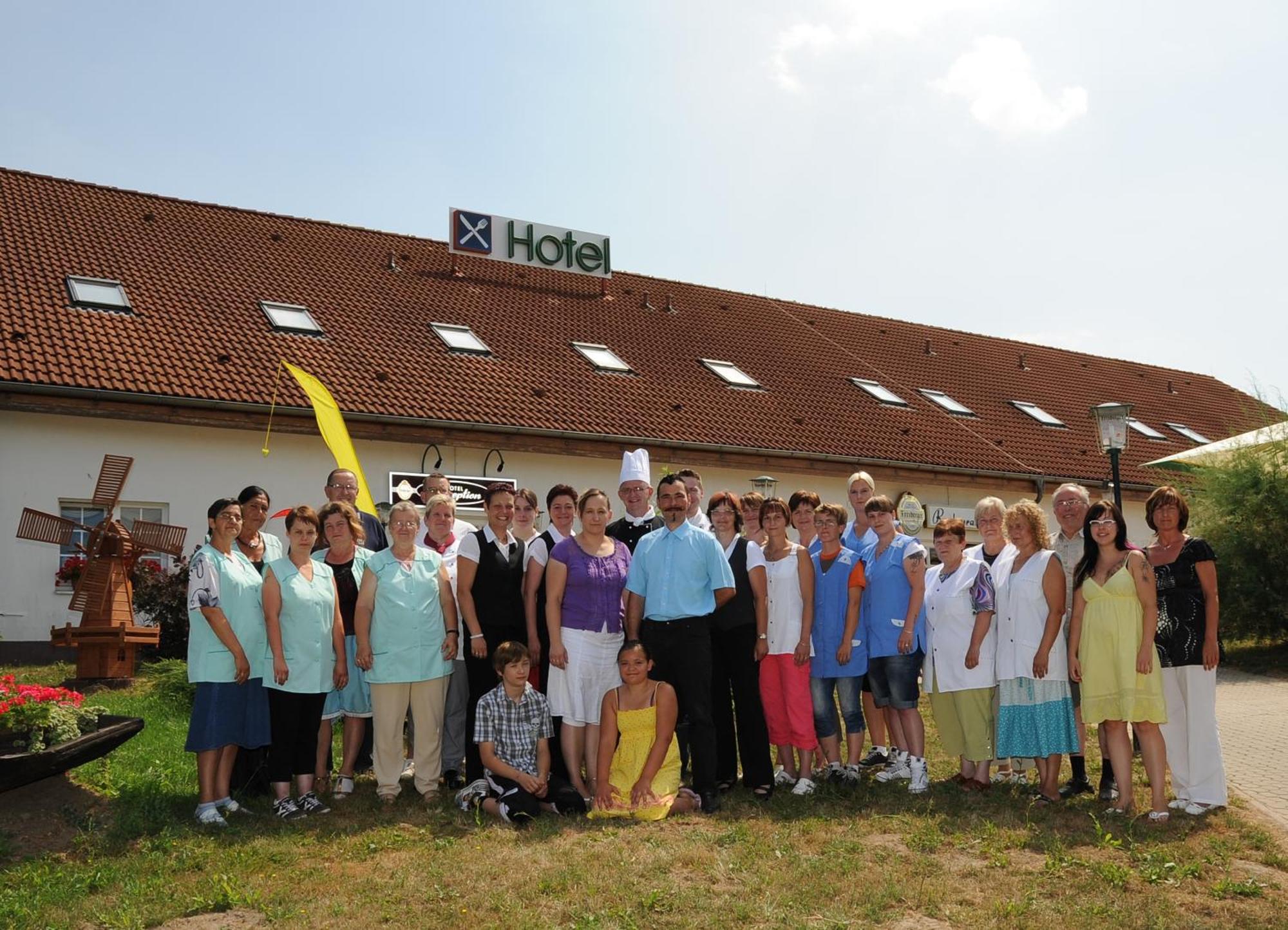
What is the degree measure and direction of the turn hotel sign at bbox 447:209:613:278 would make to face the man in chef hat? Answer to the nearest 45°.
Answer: approximately 45° to its right

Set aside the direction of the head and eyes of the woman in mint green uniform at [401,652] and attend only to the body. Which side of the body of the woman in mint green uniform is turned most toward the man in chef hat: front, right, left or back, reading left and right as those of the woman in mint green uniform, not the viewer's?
left

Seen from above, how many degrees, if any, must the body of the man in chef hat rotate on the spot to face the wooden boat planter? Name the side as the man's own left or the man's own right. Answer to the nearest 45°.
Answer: approximately 90° to the man's own right

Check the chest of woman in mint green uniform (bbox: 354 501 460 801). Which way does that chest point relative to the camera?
toward the camera

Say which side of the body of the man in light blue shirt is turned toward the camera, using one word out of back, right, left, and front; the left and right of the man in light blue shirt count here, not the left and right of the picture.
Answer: front

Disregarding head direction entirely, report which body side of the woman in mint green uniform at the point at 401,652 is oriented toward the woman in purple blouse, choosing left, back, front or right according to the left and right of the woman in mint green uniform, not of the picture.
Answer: left

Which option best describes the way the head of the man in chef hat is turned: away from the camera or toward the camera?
toward the camera

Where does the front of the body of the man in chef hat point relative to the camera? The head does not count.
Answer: toward the camera

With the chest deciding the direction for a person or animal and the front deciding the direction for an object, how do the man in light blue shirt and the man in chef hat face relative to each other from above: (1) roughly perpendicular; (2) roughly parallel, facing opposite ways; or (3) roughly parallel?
roughly parallel

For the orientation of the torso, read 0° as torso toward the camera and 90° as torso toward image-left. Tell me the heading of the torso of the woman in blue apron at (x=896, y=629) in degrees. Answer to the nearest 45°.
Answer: approximately 45°

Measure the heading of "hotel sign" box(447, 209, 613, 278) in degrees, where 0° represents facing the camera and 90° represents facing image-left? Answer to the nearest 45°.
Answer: approximately 315°

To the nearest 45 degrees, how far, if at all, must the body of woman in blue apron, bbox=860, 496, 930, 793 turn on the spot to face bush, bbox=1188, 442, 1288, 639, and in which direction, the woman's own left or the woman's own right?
approximately 180°
